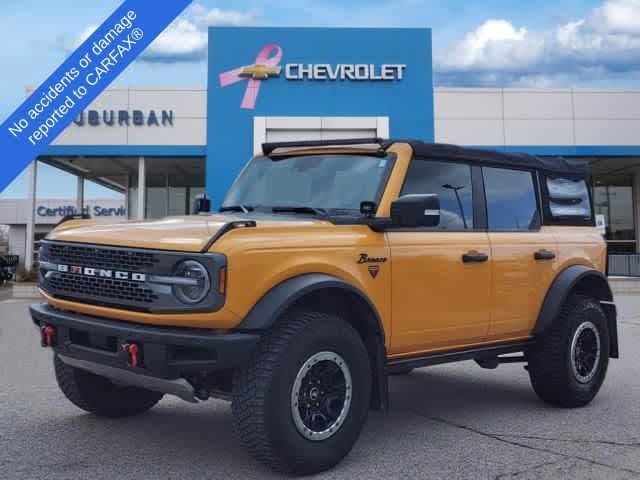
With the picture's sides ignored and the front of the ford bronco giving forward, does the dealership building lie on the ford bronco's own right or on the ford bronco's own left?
on the ford bronco's own right

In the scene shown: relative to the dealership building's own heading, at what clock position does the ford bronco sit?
The ford bronco is roughly at 12 o'clock from the dealership building.

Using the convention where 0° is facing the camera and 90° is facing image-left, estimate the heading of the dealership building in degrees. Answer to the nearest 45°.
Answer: approximately 0°

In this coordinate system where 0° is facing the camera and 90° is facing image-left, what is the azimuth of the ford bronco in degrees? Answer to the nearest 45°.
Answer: approximately 45°
